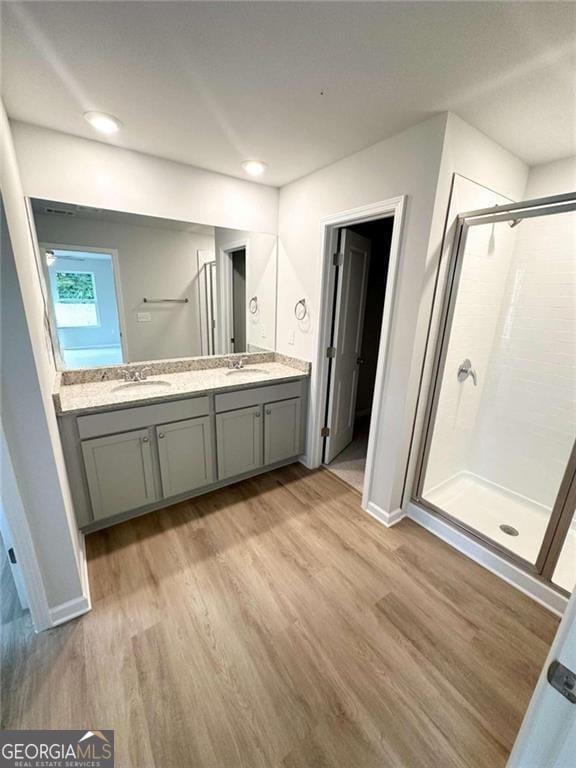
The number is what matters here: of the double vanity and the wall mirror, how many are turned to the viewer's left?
0

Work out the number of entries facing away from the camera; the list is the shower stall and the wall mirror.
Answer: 0

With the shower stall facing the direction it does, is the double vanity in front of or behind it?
in front

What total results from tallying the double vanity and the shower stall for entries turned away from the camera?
0

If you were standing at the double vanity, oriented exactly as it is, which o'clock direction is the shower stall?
The shower stall is roughly at 11 o'clock from the double vanity.

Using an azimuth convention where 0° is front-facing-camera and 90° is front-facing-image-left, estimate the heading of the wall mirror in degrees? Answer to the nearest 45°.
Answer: approximately 315°
